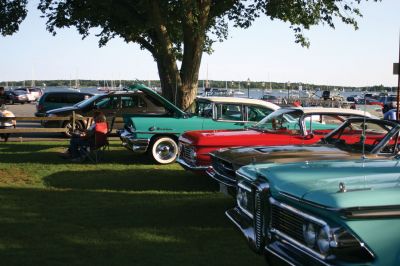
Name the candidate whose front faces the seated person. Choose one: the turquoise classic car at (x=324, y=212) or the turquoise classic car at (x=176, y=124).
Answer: the turquoise classic car at (x=176, y=124)

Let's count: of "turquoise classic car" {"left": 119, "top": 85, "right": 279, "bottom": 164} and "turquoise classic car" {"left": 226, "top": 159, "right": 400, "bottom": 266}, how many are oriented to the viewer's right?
0

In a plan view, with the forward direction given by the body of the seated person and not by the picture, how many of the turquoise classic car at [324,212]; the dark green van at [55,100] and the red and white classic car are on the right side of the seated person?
1

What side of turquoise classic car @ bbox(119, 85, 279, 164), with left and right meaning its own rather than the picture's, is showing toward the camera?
left

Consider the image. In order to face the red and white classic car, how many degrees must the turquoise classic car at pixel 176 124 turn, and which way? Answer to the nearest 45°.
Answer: approximately 135° to its left

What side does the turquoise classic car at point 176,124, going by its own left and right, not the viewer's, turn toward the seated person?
front

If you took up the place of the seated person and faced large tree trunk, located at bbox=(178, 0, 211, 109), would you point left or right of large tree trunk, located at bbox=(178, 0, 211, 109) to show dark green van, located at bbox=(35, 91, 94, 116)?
left
